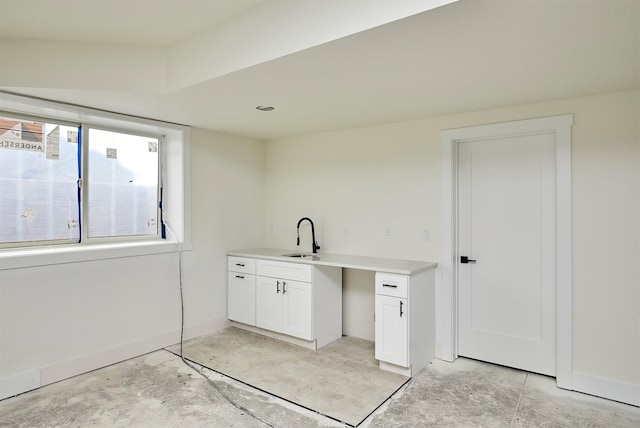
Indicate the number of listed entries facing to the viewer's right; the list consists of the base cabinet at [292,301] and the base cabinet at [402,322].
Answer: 0

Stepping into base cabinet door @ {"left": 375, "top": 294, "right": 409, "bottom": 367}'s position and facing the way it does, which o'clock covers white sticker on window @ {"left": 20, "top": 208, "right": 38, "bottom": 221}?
The white sticker on window is roughly at 1 o'clock from the base cabinet door.

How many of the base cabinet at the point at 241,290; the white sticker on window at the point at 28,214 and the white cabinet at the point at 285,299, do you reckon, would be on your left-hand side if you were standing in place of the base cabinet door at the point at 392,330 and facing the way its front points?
0

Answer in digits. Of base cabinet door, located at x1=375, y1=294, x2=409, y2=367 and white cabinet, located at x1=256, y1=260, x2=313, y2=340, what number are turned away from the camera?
0

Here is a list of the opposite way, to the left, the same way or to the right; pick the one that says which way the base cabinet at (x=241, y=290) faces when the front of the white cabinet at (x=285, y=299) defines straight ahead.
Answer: the same way

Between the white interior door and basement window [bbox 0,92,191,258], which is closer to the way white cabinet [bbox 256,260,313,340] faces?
the basement window

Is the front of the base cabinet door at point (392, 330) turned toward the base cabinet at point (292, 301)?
no

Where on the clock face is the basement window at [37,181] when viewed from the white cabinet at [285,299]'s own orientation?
The basement window is roughly at 1 o'clock from the white cabinet.

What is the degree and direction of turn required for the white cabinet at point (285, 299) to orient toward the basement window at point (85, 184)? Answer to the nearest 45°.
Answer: approximately 45° to its right

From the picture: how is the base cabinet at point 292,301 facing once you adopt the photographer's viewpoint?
facing the viewer and to the left of the viewer

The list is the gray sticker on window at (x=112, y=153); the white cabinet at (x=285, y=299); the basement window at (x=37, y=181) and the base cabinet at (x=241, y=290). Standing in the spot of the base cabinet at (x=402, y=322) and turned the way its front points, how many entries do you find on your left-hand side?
0

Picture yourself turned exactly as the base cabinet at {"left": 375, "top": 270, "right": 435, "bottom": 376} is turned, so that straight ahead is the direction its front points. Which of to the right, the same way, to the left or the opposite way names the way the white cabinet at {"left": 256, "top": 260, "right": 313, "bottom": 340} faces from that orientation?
the same way

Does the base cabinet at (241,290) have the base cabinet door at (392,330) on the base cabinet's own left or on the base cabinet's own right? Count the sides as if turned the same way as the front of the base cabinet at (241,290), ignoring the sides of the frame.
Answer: on the base cabinet's own left

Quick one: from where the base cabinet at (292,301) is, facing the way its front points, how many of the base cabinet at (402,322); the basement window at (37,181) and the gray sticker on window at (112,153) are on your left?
1

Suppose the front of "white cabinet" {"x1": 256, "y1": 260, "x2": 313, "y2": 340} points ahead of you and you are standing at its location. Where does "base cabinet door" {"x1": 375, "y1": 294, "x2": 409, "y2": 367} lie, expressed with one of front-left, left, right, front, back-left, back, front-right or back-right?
left

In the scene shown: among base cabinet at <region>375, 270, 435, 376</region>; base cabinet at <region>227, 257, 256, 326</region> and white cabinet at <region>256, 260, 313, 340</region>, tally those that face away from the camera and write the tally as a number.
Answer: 0

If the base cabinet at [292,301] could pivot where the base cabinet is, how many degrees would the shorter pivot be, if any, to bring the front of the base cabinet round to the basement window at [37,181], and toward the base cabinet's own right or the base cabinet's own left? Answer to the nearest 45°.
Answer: approximately 45° to the base cabinet's own right

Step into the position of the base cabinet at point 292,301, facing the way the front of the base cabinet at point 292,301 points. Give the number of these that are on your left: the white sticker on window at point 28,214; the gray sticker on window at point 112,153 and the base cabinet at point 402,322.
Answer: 1

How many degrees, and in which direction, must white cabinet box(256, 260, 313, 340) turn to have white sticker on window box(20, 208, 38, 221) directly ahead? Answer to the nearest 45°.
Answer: approximately 45° to its right

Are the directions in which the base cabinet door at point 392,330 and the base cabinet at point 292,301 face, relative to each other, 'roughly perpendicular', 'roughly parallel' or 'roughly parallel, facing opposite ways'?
roughly parallel
